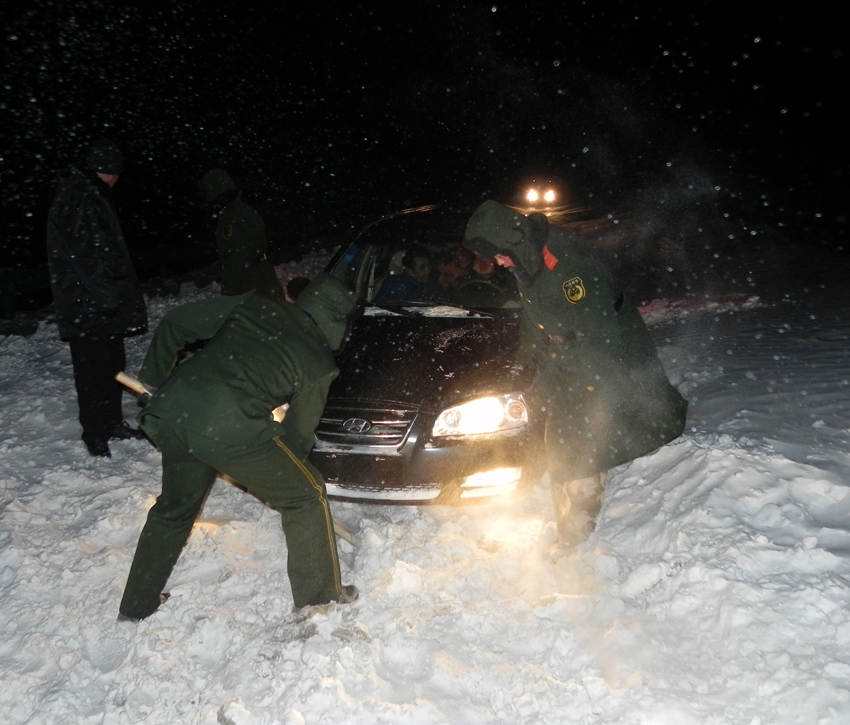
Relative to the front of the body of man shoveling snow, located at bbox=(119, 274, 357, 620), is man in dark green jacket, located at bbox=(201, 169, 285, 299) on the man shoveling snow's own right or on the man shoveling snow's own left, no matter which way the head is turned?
on the man shoveling snow's own left

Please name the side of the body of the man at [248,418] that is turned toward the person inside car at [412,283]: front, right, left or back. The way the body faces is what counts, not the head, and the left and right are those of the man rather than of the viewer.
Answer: front

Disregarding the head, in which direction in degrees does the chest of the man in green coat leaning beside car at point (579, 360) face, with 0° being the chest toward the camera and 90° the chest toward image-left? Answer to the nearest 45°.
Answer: approximately 90°

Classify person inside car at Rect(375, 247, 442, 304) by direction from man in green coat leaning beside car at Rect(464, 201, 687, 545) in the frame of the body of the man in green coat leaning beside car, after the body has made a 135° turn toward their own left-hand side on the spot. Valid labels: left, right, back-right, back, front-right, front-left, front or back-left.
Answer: back

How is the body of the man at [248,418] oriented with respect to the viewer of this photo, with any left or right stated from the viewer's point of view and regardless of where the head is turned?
facing away from the viewer and to the right of the viewer

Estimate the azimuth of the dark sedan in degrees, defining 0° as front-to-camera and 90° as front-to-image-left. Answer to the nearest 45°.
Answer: approximately 45°

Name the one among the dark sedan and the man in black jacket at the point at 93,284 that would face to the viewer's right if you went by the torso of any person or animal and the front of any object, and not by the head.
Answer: the man in black jacket

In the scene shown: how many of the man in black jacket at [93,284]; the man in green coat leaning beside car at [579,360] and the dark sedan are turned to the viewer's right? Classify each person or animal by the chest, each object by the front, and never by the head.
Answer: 1

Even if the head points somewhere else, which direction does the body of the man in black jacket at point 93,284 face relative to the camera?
to the viewer's right
